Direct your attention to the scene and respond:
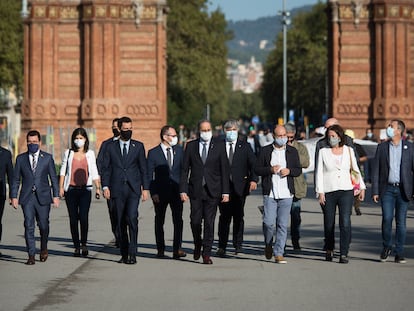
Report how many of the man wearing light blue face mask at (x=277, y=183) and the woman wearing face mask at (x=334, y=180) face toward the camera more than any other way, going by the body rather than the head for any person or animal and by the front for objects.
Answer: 2

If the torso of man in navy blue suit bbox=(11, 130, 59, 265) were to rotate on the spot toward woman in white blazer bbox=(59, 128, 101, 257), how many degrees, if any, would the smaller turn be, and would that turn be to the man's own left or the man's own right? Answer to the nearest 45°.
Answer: approximately 135° to the man's own left

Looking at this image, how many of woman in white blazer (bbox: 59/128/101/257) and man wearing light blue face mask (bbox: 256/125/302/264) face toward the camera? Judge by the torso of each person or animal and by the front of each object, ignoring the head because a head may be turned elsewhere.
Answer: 2

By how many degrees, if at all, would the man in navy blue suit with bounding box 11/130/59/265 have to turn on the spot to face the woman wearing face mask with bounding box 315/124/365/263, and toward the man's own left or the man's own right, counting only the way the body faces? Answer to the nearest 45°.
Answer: approximately 90° to the man's own left

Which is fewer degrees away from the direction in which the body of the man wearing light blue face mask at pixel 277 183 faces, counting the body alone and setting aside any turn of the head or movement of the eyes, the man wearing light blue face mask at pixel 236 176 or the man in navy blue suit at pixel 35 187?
the man in navy blue suit
